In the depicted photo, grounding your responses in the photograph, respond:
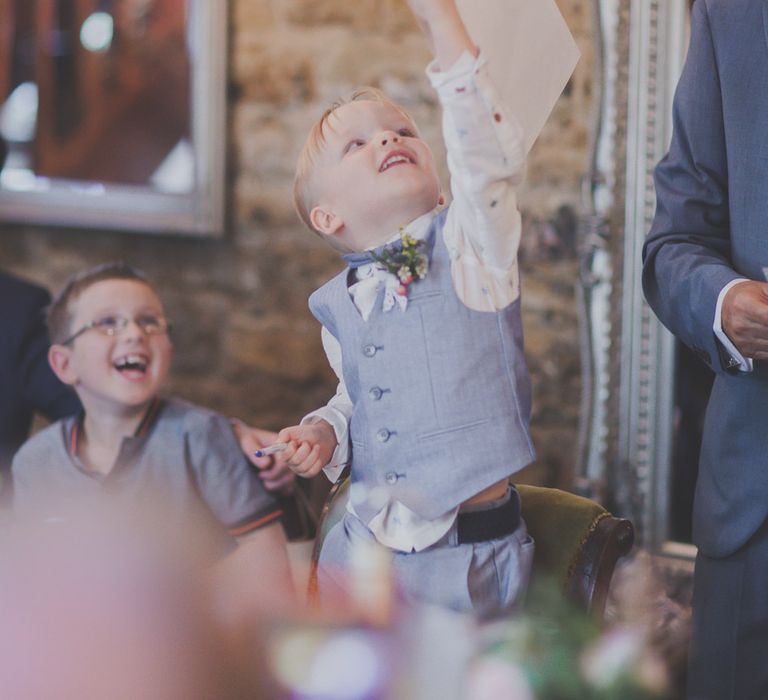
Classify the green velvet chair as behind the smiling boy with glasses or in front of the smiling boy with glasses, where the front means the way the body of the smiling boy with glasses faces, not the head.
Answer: in front

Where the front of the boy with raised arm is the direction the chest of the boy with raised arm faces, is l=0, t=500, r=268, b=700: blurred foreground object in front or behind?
in front

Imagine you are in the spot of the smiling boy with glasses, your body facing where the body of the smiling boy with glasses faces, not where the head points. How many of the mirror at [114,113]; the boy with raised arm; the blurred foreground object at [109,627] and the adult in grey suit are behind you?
1

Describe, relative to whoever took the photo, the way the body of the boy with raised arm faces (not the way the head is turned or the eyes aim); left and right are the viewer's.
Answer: facing the viewer and to the left of the viewer

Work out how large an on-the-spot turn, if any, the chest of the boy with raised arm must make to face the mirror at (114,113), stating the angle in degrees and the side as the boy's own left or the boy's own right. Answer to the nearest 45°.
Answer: approximately 90° to the boy's own right

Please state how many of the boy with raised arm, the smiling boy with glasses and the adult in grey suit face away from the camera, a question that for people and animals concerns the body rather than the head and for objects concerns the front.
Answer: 0

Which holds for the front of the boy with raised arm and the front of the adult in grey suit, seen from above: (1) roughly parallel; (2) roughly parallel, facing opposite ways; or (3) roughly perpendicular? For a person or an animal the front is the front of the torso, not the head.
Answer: roughly perpendicular

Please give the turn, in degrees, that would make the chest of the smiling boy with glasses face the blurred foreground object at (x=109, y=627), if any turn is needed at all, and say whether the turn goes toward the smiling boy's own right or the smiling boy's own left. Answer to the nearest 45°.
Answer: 0° — they already face it

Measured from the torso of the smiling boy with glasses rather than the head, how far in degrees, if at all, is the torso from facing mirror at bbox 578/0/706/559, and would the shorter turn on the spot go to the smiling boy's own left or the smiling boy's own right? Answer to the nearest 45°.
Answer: approximately 90° to the smiling boy's own left

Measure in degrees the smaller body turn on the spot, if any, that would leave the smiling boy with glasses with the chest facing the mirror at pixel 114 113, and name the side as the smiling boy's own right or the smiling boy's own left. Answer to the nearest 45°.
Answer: approximately 180°

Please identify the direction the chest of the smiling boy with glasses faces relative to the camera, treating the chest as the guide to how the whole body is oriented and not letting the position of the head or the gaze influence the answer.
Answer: toward the camera

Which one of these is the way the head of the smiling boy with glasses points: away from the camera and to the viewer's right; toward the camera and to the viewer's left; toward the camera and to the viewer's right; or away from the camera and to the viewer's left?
toward the camera and to the viewer's right
